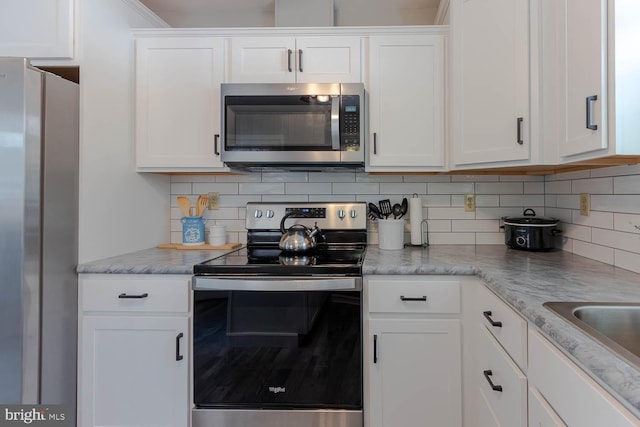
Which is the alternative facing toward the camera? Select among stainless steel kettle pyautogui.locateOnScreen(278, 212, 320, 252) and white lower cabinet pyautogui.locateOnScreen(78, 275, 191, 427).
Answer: the white lower cabinet

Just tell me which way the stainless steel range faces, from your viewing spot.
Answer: facing the viewer

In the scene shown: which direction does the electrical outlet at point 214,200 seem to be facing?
toward the camera

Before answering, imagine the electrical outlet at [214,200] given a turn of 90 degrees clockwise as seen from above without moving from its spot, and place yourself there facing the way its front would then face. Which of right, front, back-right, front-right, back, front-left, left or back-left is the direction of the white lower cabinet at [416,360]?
back-left

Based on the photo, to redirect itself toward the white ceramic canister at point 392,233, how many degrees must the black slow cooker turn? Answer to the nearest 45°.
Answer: approximately 45° to its right

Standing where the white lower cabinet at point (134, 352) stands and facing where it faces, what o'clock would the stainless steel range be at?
The stainless steel range is roughly at 10 o'clock from the white lower cabinet.

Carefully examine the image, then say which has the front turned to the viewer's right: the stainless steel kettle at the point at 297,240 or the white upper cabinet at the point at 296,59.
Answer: the stainless steel kettle

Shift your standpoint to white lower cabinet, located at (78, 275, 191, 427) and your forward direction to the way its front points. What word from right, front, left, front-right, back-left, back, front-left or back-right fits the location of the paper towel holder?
left
